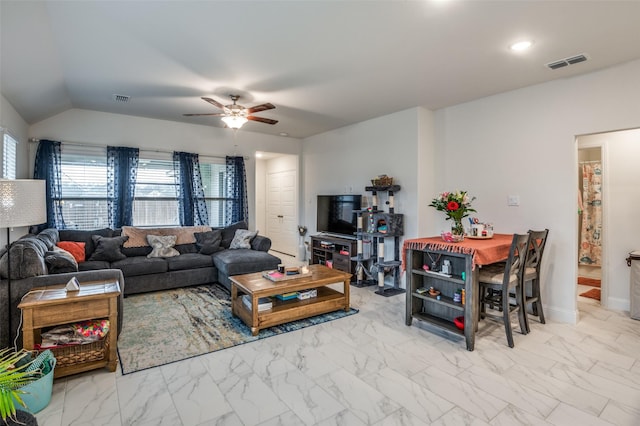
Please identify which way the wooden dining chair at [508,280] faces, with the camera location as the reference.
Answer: facing away from the viewer and to the left of the viewer

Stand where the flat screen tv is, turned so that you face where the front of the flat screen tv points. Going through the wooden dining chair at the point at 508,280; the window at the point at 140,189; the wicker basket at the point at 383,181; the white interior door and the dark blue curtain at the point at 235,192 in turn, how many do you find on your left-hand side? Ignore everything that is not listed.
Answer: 2

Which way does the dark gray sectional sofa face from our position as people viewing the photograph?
facing the viewer and to the right of the viewer

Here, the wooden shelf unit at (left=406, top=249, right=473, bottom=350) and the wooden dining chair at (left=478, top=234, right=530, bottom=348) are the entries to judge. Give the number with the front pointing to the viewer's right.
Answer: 0

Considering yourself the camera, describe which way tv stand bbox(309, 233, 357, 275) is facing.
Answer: facing the viewer and to the left of the viewer

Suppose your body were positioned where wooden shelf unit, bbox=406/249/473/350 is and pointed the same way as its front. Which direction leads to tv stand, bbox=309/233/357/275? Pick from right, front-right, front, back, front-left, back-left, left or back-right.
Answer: right

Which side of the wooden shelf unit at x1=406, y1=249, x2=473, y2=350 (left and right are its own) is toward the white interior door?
right

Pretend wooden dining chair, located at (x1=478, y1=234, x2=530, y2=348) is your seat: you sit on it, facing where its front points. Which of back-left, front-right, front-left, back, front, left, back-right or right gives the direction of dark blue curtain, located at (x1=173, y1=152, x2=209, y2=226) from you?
front-left

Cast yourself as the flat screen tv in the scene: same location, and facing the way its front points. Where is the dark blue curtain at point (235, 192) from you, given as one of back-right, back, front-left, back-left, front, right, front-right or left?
front-right

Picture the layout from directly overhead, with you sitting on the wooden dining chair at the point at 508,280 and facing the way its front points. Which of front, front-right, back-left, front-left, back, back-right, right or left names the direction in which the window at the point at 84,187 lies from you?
front-left
